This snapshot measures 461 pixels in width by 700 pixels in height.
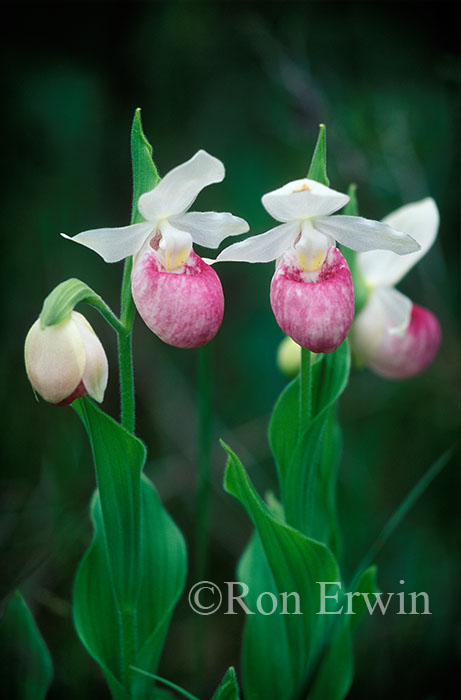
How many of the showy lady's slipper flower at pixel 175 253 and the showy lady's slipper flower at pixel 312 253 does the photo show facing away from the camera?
0

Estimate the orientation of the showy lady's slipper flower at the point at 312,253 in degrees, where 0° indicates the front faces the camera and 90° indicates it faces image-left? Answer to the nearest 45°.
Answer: approximately 0°

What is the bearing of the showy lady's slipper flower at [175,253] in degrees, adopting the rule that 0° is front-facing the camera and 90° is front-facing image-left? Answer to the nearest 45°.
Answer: approximately 315°
